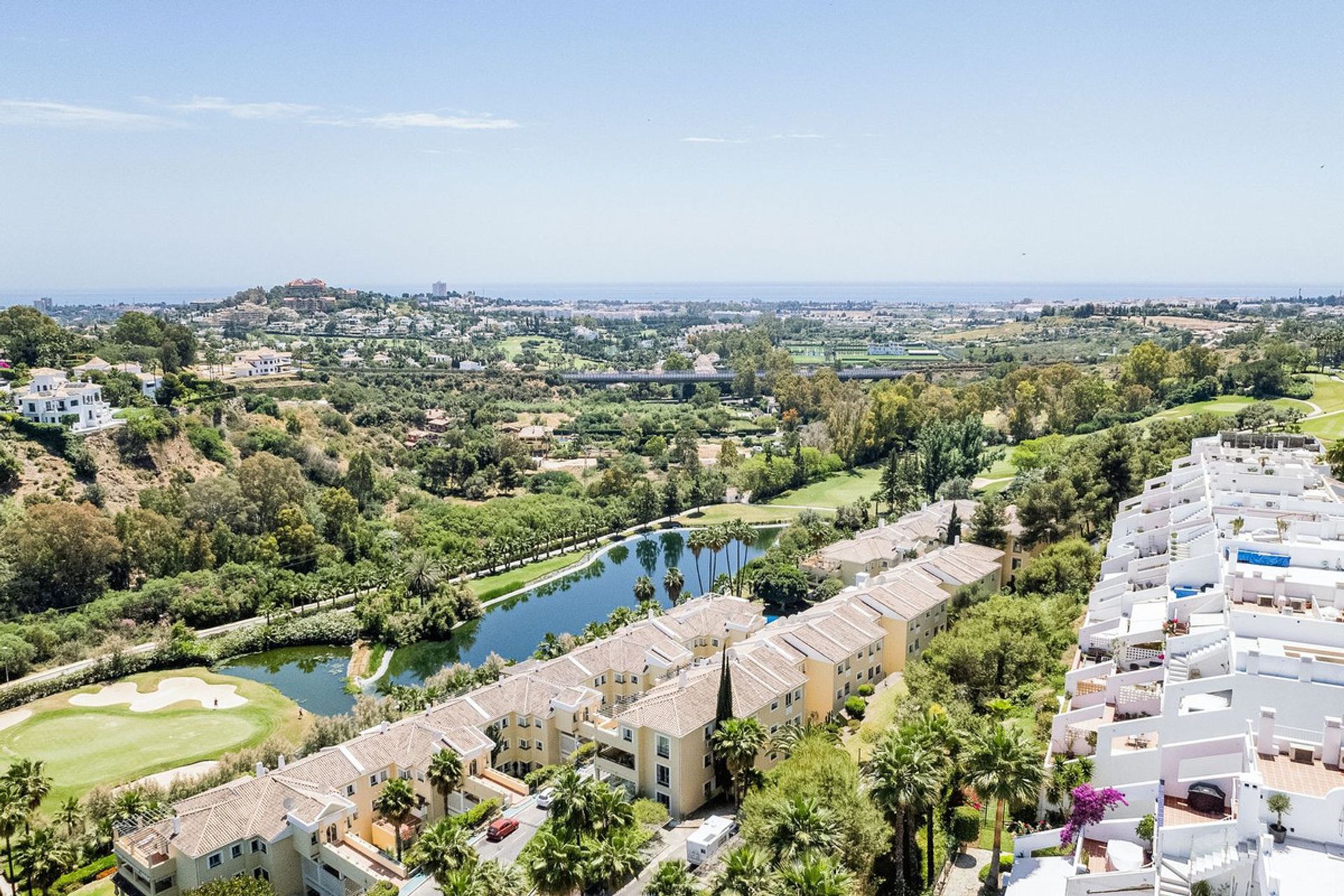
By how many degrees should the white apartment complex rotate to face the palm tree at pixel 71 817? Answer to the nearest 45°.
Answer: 0° — it already faces it

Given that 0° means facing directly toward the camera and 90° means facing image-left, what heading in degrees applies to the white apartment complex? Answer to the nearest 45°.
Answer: approximately 90°

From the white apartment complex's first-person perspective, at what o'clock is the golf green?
The golf green is roughly at 12 o'clock from the white apartment complex.

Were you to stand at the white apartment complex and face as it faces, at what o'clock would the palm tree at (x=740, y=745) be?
The palm tree is roughly at 12 o'clock from the white apartment complex.
